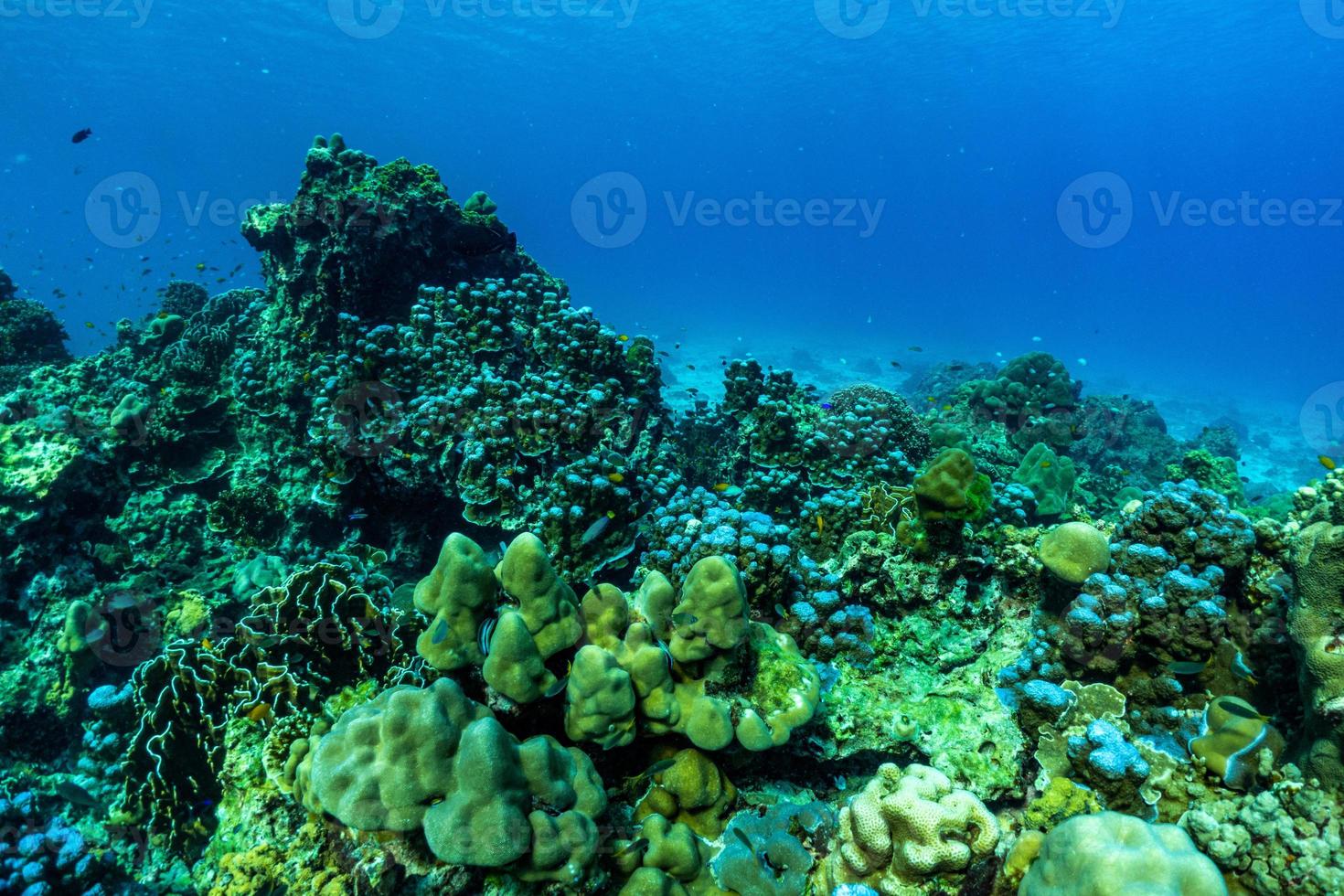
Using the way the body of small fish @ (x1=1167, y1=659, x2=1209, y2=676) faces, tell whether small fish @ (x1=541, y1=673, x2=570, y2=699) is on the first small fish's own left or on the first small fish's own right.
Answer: on the first small fish's own left

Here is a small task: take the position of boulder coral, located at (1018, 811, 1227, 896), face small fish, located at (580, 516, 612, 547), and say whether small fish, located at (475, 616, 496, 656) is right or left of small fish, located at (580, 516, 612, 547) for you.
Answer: left

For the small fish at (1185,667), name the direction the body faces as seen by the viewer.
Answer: to the viewer's left

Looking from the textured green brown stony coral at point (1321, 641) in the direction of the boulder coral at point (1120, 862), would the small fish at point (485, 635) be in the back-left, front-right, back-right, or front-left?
front-right

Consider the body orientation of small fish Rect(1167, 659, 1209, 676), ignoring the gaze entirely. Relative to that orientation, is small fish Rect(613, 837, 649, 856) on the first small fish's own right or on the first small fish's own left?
on the first small fish's own left
